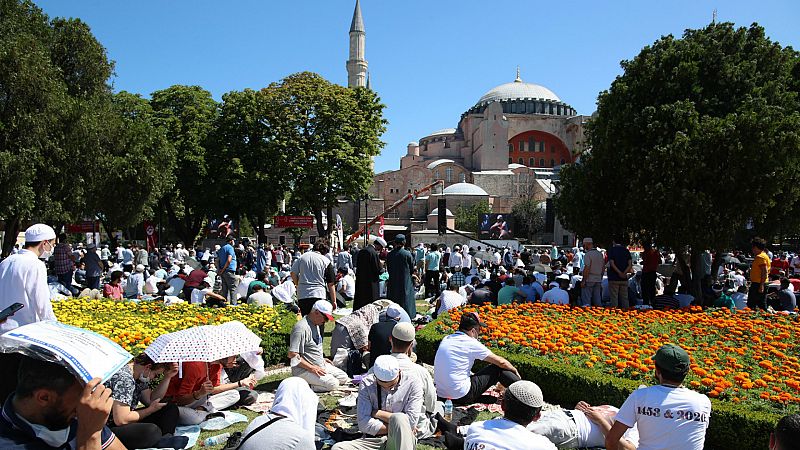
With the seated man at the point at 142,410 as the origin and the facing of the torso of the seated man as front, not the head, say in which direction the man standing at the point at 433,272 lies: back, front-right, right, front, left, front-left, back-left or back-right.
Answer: front-left

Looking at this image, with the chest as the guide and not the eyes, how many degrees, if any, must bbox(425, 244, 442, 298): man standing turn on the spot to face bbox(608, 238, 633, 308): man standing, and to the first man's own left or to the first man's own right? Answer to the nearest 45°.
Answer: approximately 135° to the first man's own right

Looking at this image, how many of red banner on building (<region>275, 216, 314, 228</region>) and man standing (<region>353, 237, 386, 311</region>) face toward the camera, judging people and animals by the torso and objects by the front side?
1

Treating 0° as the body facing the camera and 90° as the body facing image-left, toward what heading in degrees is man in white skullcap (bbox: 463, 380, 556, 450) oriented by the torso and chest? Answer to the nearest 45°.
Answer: approximately 180°

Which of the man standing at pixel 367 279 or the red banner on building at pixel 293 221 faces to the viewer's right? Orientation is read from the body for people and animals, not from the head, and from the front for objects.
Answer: the man standing

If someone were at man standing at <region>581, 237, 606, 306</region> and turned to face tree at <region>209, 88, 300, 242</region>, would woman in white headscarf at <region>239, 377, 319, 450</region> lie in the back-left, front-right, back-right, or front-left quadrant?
back-left

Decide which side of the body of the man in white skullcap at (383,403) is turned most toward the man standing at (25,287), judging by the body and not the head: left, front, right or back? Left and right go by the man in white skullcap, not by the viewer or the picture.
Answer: right

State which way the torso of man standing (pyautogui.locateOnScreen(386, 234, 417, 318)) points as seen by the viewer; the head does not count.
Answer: away from the camera
